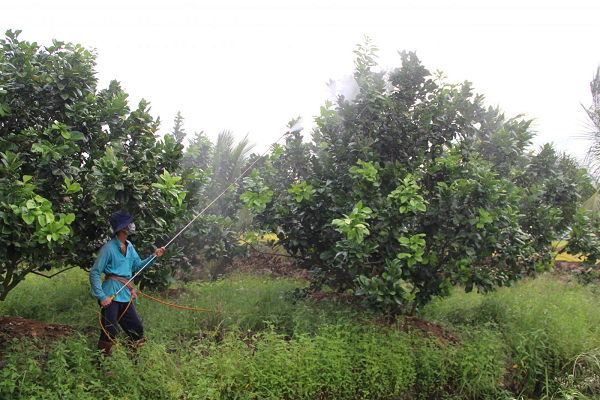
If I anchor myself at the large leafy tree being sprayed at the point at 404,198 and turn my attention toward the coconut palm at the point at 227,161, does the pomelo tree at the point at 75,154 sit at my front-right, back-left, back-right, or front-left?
front-left

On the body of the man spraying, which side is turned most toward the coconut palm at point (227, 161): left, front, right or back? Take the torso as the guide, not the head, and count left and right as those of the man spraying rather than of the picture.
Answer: left

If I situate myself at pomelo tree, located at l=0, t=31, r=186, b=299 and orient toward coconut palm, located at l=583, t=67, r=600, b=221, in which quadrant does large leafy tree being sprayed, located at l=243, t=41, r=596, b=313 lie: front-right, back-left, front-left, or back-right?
front-right

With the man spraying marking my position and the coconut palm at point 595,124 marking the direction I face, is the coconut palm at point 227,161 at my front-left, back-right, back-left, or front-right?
front-left

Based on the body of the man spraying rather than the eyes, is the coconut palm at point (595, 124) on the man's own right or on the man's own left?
on the man's own left

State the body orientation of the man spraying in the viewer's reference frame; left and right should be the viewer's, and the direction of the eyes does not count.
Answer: facing the viewer and to the right of the viewer

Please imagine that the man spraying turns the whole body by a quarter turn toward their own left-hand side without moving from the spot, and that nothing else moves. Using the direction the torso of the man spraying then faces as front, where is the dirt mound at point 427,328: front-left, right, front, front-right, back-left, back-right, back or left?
front-right

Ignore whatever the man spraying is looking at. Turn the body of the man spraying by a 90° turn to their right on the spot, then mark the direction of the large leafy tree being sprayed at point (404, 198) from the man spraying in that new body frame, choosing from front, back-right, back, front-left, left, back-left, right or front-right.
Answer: back-left

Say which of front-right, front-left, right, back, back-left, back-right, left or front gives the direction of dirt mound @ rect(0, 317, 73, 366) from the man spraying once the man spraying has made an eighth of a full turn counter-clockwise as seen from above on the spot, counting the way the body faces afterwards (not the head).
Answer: back-left
